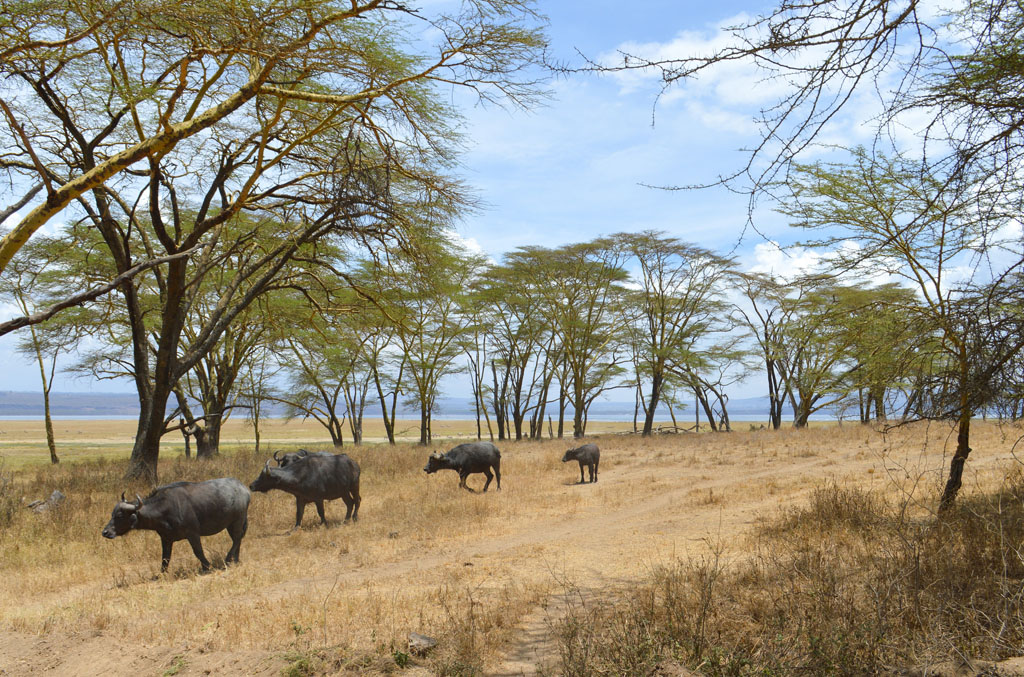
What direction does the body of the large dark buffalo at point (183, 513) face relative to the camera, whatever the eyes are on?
to the viewer's left

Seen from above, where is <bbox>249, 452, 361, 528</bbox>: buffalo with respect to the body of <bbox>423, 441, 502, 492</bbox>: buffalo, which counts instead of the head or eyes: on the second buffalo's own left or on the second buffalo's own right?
on the second buffalo's own left

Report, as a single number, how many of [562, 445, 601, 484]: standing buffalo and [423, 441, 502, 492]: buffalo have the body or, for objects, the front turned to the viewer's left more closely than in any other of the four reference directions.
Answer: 2

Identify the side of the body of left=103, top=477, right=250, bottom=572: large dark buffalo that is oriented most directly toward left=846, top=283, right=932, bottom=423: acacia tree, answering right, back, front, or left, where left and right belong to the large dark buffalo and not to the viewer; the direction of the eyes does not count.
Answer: back

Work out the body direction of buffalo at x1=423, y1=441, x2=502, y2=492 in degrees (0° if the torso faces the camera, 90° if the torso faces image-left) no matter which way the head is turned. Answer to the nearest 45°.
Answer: approximately 90°

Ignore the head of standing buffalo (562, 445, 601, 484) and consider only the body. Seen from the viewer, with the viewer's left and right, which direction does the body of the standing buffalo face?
facing to the left of the viewer

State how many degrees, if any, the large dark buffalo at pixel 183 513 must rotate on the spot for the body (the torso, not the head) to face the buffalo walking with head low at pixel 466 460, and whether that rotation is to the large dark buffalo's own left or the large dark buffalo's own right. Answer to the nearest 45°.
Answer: approximately 135° to the large dark buffalo's own right

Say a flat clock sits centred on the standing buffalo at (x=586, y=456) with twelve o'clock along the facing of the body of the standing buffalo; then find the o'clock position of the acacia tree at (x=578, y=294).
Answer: The acacia tree is roughly at 3 o'clock from the standing buffalo.
